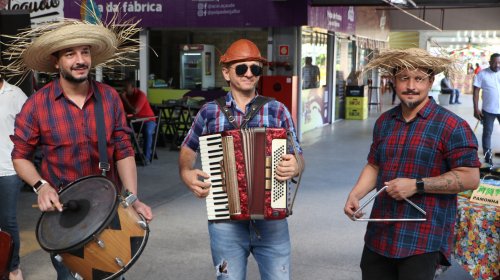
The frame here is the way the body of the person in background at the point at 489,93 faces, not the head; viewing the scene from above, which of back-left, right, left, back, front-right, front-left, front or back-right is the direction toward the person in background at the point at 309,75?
back-right

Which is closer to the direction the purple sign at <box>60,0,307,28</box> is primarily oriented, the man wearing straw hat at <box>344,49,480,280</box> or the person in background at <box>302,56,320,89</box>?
the man wearing straw hat

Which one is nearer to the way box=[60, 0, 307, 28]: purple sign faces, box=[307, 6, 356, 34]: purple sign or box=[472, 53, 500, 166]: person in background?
the person in background

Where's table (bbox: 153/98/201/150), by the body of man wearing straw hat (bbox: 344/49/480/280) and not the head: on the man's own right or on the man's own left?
on the man's own right

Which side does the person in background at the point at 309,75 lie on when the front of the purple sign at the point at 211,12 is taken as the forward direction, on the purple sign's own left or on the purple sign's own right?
on the purple sign's own left

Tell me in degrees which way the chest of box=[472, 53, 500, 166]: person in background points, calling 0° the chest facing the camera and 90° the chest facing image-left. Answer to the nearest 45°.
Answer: approximately 0°

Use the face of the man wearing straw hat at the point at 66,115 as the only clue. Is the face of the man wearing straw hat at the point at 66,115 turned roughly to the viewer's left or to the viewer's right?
to the viewer's right

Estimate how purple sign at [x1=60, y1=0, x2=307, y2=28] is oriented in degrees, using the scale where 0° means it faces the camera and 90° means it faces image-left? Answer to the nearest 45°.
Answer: approximately 0°

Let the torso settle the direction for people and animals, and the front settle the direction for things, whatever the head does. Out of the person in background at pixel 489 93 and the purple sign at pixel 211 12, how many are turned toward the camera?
2

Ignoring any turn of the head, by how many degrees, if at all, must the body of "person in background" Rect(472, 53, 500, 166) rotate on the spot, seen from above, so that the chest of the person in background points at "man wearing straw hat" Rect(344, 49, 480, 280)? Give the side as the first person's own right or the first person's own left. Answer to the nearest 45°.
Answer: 0° — they already face them
